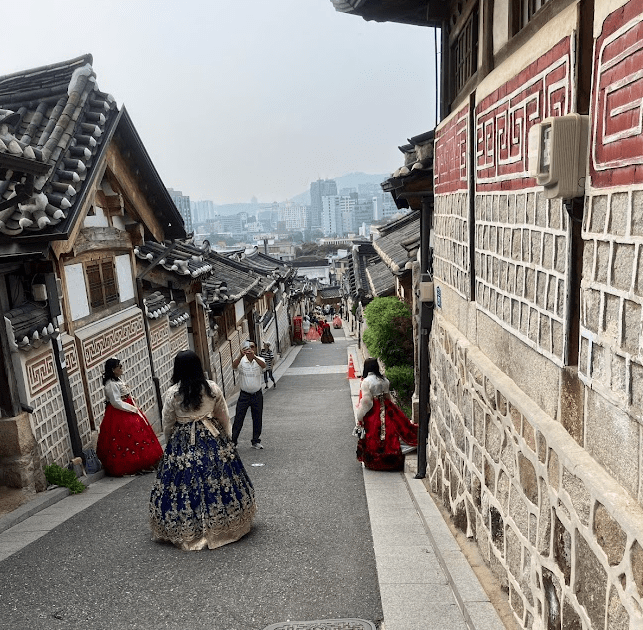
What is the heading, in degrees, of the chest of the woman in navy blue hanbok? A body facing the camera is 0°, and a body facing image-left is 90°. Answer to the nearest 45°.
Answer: approximately 180°

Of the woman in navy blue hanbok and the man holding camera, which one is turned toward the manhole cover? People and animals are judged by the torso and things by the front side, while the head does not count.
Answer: the man holding camera

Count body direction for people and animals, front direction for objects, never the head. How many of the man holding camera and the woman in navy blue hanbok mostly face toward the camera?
1

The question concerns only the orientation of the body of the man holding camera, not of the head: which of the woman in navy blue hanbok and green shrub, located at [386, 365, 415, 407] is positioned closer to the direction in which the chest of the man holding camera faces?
the woman in navy blue hanbok

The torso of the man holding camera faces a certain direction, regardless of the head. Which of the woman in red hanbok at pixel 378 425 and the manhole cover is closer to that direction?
the manhole cover

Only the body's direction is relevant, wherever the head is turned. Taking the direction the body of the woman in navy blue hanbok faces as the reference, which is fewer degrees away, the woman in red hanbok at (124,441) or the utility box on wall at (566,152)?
the woman in red hanbok

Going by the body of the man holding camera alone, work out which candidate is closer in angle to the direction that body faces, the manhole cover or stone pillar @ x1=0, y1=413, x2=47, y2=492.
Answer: the manhole cover

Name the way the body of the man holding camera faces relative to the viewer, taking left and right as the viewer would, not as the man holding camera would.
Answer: facing the viewer

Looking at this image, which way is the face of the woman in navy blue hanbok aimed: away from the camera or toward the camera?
away from the camera

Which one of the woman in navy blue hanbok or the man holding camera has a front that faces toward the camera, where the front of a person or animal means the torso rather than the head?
the man holding camera

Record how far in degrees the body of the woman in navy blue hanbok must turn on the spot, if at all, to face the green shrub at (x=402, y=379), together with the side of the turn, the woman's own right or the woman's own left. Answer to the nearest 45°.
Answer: approximately 45° to the woman's own right

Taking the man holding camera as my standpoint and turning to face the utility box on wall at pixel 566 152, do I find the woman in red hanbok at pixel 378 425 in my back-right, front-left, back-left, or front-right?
front-left

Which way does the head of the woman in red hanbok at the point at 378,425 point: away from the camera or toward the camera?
away from the camera

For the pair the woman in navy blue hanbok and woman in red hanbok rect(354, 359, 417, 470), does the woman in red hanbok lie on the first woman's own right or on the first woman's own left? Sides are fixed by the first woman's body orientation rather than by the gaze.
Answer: on the first woman's own right

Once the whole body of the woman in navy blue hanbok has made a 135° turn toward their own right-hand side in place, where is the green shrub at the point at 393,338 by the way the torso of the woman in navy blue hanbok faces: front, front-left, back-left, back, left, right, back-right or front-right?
left

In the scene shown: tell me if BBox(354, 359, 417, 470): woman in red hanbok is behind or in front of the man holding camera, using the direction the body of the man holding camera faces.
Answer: in front

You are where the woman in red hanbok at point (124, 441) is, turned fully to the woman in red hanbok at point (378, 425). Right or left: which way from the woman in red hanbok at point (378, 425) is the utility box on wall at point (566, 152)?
right

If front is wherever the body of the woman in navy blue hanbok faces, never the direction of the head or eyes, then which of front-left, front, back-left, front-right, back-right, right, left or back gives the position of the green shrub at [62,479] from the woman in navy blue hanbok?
front-left

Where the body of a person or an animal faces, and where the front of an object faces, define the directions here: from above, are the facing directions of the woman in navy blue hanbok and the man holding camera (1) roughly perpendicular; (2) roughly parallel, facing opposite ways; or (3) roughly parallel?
roughly parallel, facing opposite ways

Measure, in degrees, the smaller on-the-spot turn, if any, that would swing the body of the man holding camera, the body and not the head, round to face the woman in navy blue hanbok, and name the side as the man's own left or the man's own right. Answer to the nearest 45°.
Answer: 0° — they already face them
